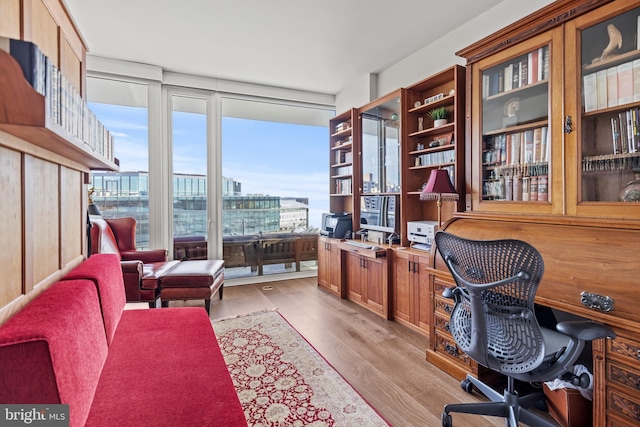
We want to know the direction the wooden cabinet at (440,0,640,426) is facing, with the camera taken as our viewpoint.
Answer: facing the viewer and to the left of the viewer

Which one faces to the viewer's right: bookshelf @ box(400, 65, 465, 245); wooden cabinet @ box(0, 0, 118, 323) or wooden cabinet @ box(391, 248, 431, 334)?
wooden cabinet @ box(0, 0, 118, 323)

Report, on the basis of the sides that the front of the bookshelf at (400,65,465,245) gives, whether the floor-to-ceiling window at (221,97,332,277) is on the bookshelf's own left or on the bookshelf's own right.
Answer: on the bookshelf's own right

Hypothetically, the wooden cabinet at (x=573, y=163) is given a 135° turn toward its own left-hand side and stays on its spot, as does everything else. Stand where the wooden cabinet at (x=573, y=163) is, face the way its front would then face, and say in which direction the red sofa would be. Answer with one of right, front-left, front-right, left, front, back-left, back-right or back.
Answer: back-right

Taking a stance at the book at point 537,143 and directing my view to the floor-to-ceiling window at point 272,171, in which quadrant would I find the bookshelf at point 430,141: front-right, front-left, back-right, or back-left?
front-right

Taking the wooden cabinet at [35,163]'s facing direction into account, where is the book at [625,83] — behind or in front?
in front

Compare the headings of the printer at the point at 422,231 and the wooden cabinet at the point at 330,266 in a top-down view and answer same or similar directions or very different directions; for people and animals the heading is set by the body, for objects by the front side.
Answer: same or similar directions

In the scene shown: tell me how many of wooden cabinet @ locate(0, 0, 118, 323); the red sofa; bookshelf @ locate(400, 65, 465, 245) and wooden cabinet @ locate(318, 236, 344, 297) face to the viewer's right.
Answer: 2

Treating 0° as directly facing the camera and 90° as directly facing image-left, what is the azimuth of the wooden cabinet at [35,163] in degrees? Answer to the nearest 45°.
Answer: approximately 270°

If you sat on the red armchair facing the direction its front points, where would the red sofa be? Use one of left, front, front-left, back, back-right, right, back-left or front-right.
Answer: front-right

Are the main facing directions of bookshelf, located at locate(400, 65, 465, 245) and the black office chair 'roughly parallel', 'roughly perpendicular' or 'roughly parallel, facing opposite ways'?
roughly parallel, facing opposite ways

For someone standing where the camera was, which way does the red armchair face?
facing the viewer and to the right of the viewer

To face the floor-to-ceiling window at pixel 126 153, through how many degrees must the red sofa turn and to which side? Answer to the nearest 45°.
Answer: approximately 90° to its left

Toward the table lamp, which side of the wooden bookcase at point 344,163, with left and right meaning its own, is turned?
left
